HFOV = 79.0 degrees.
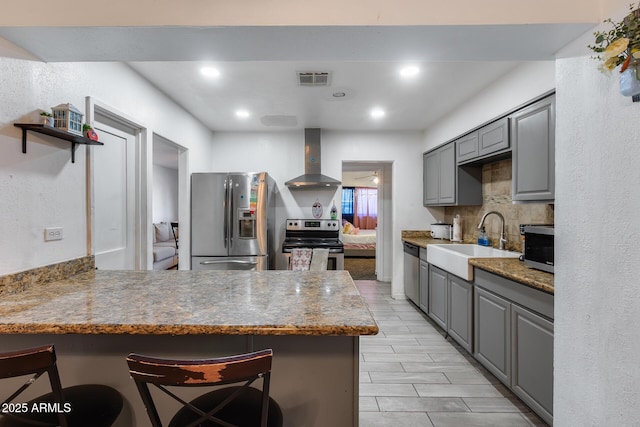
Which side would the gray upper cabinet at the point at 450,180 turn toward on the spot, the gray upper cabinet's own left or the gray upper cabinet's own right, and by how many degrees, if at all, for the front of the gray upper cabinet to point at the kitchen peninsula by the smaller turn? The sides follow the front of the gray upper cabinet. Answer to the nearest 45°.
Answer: approximately 45° to the gray upper cabinet's own left

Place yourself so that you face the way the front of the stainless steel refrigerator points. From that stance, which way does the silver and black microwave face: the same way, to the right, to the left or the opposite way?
to the right

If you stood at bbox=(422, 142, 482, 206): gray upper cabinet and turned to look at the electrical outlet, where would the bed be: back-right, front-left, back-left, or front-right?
back-right

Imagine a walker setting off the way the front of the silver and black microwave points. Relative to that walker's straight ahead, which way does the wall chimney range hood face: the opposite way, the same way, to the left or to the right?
to the left

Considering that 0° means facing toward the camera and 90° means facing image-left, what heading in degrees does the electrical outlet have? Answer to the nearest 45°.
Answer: approximately 315°

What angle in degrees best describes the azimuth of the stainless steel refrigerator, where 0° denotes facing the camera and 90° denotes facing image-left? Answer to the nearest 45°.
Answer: approximately 0°

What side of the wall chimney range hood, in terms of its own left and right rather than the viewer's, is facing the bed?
back

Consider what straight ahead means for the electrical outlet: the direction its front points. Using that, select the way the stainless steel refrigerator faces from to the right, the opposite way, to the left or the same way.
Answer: to the right

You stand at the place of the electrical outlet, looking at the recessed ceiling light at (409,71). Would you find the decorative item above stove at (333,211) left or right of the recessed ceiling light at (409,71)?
left

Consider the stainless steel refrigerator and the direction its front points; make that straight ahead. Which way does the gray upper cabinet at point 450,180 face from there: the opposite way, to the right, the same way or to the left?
to the right

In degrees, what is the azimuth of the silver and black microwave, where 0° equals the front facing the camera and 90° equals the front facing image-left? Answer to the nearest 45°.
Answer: approximately 45°

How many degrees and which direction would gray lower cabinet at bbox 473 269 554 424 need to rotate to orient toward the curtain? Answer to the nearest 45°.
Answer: approximately 90° to its right

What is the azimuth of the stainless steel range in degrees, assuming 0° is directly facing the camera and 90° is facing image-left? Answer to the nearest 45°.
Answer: approximately 0°
